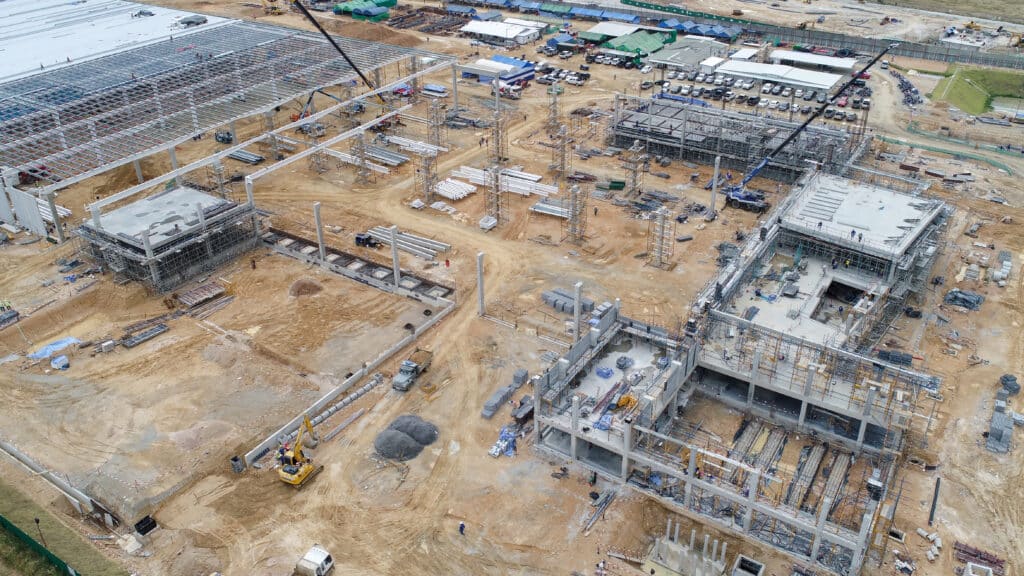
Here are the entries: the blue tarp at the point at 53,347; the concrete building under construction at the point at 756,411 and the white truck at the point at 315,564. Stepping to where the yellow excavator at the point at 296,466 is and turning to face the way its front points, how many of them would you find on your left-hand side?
1

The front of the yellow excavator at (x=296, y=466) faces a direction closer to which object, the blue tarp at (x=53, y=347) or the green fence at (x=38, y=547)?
the blue tarp

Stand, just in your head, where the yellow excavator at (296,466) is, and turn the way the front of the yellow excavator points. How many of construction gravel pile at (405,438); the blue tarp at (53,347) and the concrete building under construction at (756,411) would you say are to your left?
1

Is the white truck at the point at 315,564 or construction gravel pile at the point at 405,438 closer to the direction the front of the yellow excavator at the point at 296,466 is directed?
the construction gravel pile

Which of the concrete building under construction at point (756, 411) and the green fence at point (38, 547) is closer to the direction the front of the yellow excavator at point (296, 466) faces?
the concrete building under construction

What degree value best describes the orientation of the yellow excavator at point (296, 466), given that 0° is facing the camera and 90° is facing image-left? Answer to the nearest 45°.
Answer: approximately 225°

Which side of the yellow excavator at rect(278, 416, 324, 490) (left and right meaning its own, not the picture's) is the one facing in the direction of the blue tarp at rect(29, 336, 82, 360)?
left

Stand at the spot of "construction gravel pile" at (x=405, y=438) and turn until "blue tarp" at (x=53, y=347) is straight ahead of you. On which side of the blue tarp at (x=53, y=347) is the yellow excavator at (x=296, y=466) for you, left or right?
left

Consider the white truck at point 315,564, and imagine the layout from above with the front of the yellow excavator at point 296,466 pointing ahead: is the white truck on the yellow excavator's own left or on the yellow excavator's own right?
on the yellow excavator's own right

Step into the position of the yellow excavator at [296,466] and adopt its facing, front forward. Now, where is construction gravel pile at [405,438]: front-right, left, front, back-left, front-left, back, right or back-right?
front-right

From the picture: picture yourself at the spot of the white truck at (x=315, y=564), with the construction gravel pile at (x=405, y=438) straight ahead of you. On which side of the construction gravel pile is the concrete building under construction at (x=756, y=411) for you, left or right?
right

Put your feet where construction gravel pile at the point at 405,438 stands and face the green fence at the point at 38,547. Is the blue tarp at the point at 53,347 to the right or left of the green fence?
right

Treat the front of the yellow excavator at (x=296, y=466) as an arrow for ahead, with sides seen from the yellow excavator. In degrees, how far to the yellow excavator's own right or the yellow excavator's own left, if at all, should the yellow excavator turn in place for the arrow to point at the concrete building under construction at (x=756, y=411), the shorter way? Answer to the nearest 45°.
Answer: approximately 45° to the yellow excavator's own right

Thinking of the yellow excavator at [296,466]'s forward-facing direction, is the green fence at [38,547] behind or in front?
behind

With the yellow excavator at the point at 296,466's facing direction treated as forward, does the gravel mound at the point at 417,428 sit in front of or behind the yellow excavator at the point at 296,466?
in front
